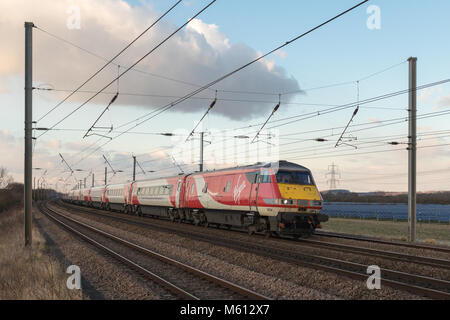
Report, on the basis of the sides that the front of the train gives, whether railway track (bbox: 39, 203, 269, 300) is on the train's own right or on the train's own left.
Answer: on the train's own right

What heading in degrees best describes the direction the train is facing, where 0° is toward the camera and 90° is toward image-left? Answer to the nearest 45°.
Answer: approximately 315°
